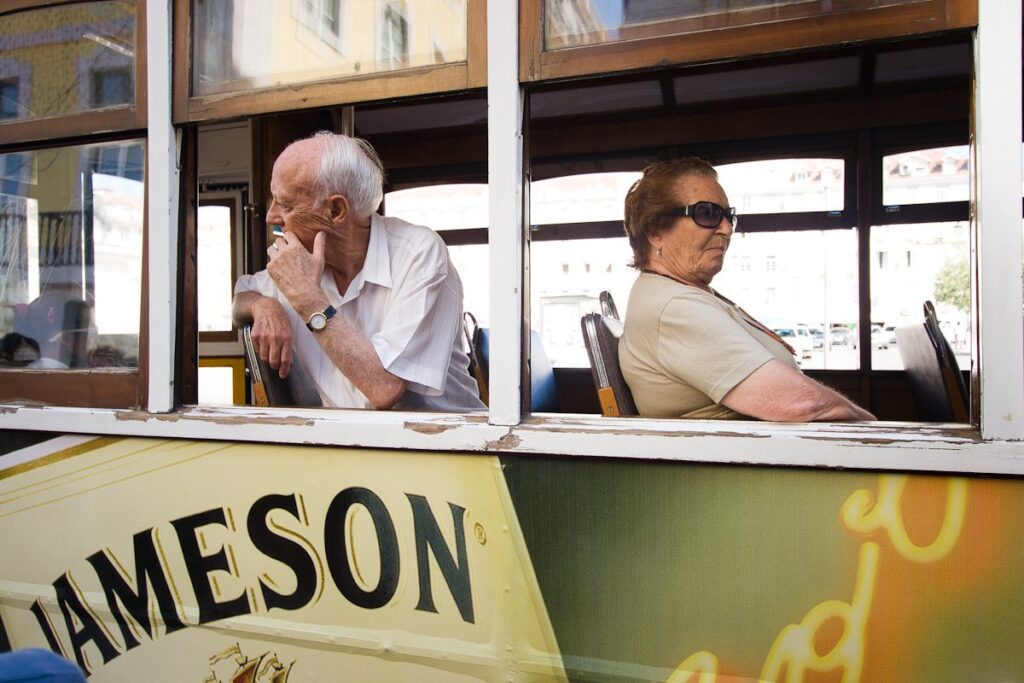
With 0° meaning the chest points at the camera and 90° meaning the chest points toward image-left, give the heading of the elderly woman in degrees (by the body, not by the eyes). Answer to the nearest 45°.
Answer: approximately 270°

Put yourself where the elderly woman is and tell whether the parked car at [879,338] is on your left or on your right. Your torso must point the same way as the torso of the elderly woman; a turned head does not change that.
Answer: on your left

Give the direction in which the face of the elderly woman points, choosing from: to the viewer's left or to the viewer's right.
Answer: to the viewer's right

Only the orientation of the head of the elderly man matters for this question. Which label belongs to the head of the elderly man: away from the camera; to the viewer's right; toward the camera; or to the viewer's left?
to the viewer's left

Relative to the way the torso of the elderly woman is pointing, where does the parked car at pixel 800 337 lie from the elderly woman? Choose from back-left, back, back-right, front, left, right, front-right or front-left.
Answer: left

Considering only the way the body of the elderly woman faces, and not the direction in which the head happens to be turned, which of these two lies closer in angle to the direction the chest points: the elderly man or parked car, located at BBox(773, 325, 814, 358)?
the parked car

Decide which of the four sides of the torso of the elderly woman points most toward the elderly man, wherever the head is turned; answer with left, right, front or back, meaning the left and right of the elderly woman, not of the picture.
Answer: back

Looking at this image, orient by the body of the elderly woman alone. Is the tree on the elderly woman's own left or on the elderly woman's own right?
on the elderly woman's own left
